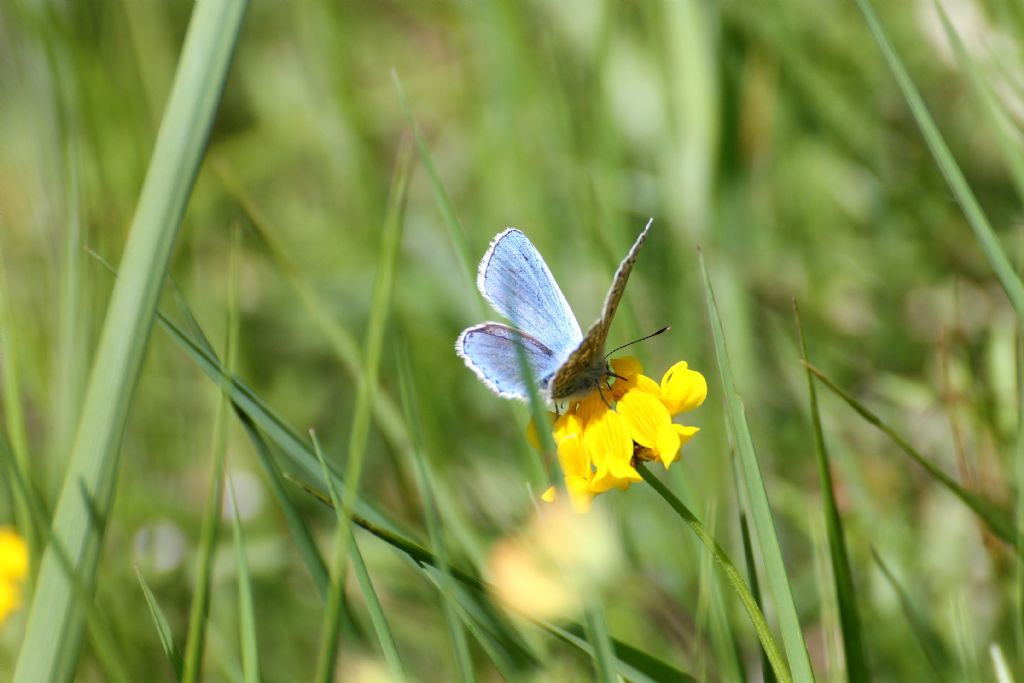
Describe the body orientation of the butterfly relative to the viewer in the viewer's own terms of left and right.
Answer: facing away from the viewer and to the right of the viewer
